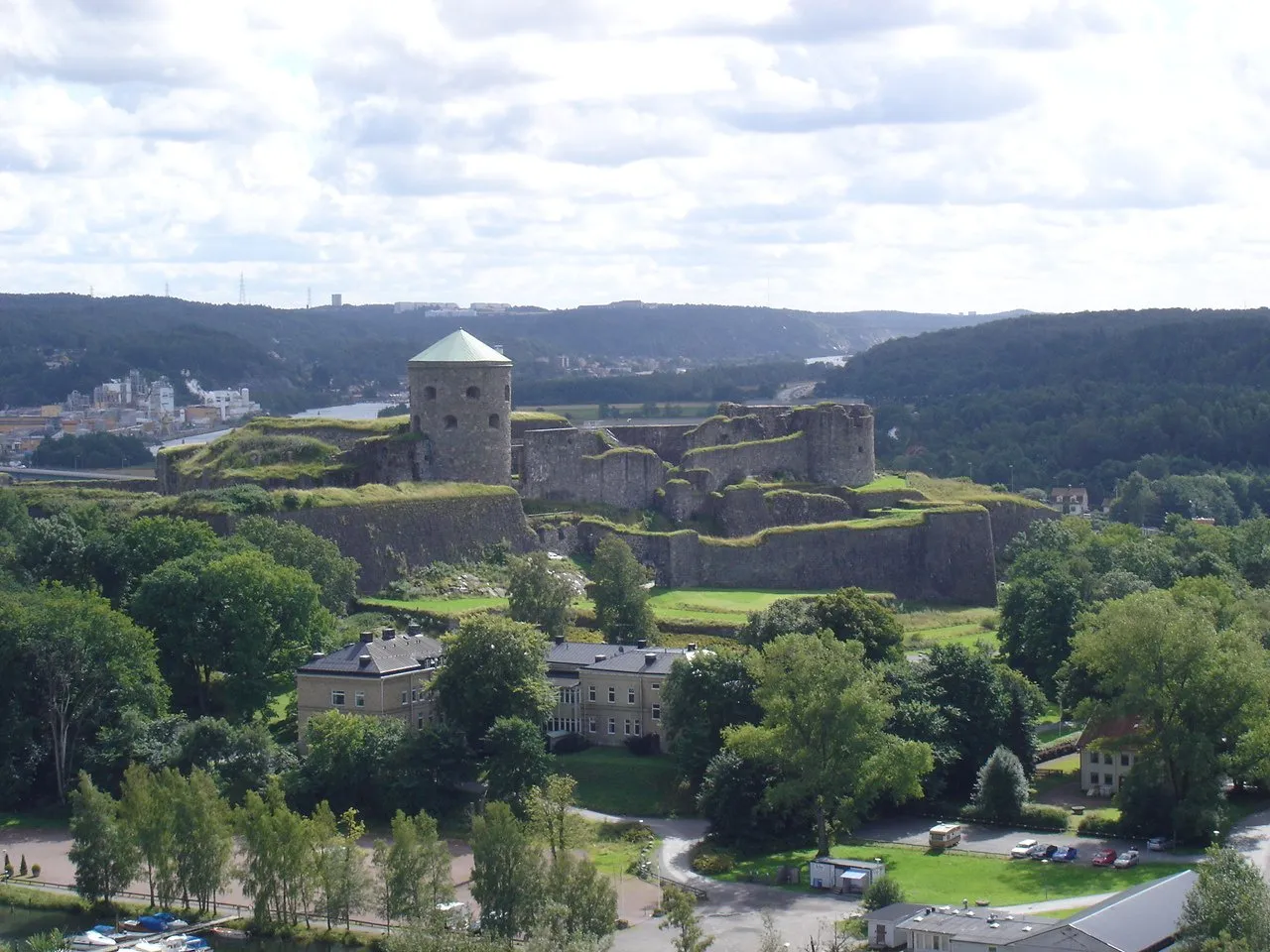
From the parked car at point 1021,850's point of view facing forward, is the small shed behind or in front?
in front

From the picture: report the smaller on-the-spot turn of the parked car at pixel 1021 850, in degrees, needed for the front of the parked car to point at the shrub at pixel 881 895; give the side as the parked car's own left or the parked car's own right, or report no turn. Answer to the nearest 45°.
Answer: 0° — it already faces it

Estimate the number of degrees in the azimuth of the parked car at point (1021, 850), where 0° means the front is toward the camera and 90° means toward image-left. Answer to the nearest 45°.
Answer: approximately 45°

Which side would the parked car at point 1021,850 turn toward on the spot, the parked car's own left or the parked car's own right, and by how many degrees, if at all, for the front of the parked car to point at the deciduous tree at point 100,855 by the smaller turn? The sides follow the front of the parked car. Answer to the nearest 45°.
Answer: approximately 45° to the parked car's own right
